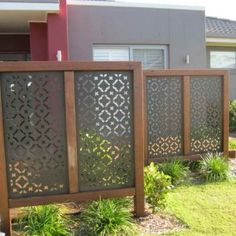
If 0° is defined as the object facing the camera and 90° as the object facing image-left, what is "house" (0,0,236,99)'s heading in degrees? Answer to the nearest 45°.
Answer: approximately 0°

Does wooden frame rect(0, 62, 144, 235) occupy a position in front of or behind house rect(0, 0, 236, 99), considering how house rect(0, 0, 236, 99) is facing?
in front

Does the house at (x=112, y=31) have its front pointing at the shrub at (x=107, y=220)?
yes

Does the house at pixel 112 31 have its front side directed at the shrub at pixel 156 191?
yes

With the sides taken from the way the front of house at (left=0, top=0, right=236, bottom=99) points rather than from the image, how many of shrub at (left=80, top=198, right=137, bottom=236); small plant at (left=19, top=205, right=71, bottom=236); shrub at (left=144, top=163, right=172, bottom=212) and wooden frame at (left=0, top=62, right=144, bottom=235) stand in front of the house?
4
